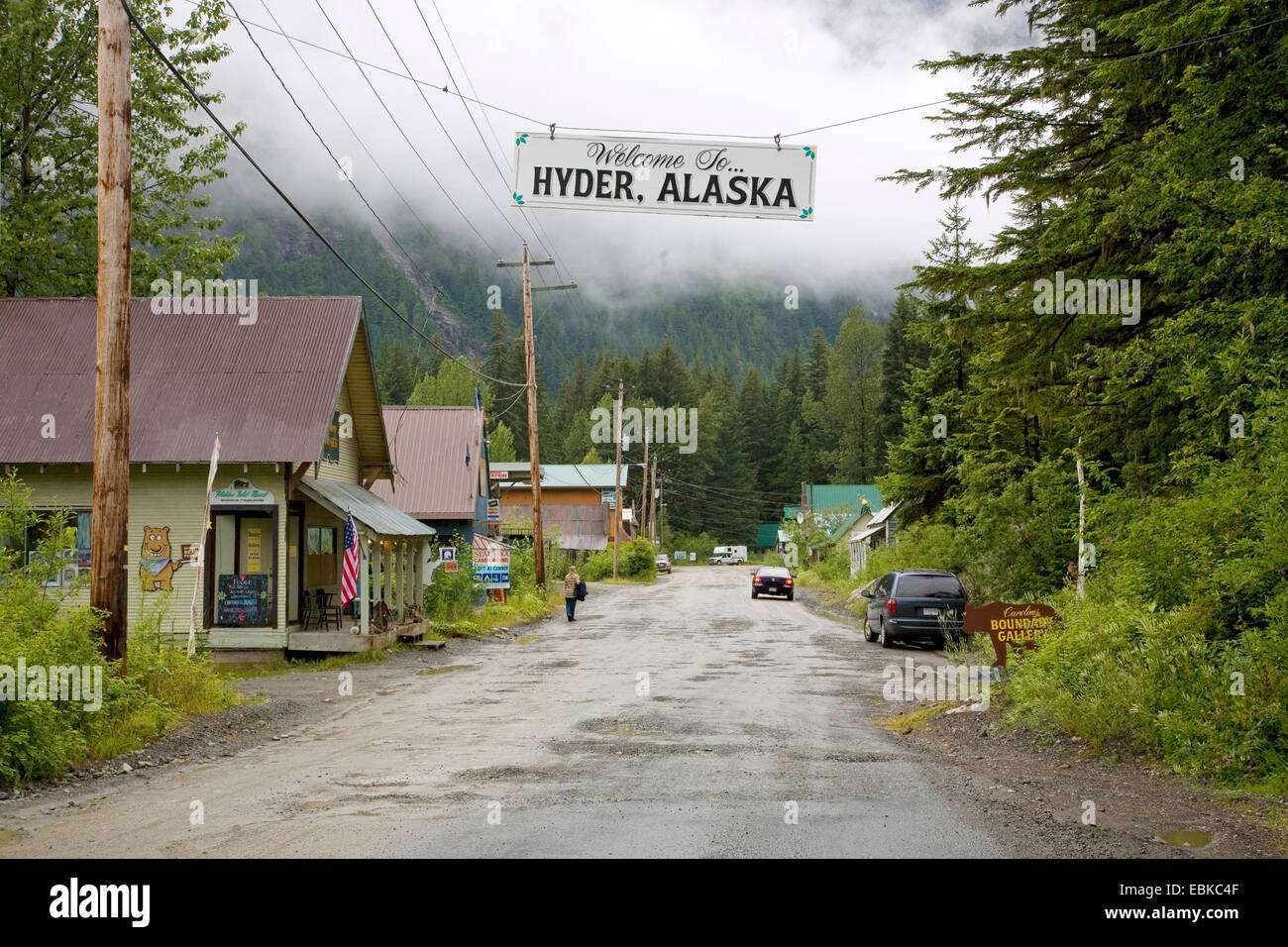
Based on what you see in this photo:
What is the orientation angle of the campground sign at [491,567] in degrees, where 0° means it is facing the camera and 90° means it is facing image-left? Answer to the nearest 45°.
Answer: approximately 0°

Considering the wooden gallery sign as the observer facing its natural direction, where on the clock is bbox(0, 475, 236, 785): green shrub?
The green shrub is roughly at 2 o'clock from the wooden gallery sign.

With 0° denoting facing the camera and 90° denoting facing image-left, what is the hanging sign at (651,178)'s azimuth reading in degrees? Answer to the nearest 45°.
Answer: approximately 0°

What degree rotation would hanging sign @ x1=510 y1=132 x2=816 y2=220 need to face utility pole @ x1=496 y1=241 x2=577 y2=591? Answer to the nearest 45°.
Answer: approximately 180°
